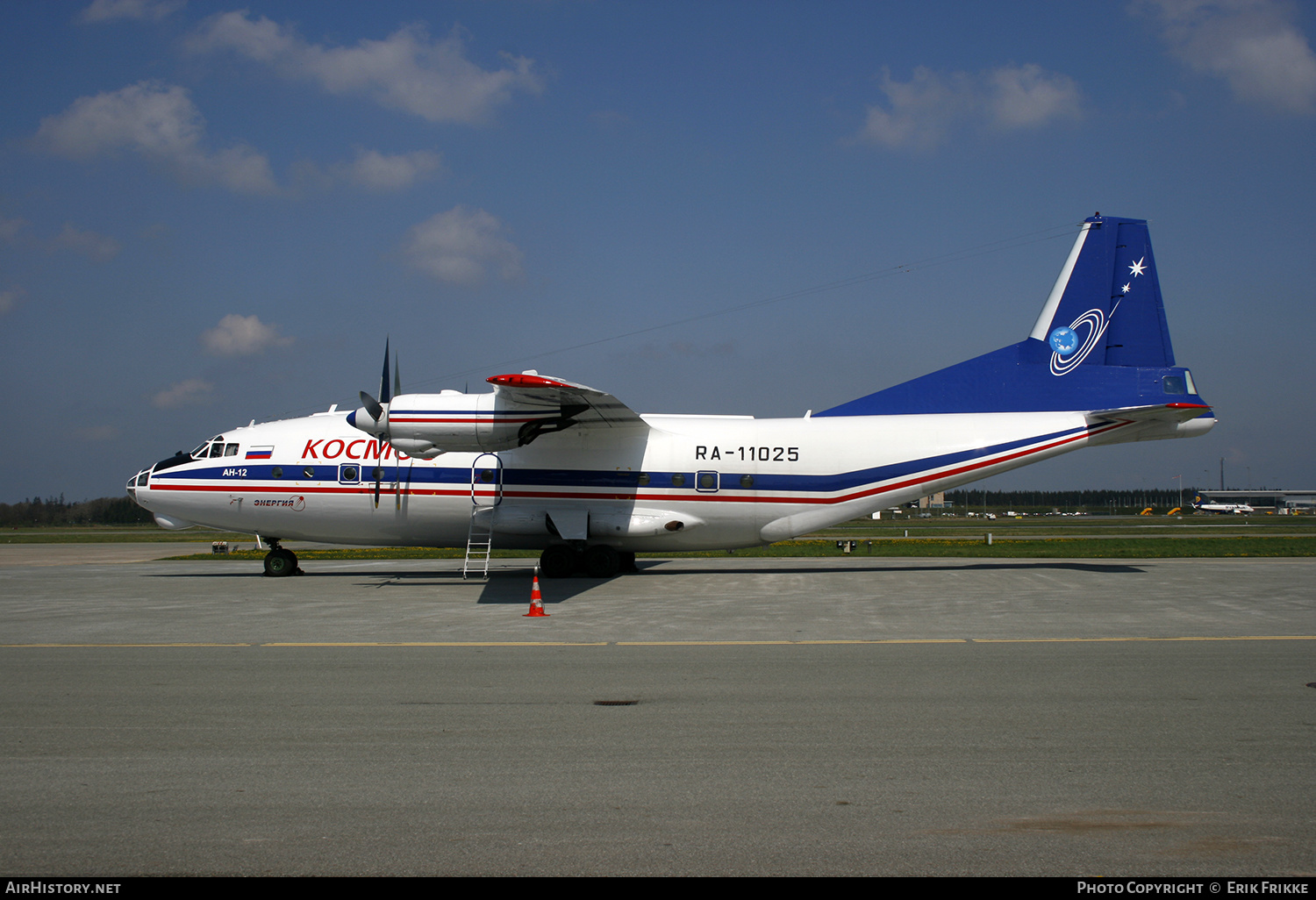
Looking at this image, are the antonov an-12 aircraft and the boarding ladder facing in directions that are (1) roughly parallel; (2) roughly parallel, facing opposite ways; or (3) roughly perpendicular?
roughly perpendicular

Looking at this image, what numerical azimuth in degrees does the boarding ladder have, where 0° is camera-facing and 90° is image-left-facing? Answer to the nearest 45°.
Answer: approximately 0°

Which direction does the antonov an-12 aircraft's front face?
to the viewer's left
